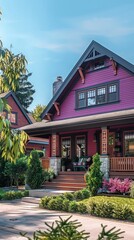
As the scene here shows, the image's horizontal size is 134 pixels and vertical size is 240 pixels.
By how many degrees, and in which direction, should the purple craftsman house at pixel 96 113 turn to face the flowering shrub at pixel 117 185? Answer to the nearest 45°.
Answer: approximately 45° to its left

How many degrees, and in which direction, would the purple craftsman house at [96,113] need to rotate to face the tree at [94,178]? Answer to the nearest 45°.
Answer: approximately 45° to its left

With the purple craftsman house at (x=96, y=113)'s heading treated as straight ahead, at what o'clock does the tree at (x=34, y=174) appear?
The tree is roughly at 1 o'clock from the purple craftsman house.

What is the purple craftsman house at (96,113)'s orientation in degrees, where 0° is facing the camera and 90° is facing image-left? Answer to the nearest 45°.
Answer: approximately 45°

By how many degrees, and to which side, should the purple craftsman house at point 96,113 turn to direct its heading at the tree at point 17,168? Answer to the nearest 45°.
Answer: approximately 45° to its right

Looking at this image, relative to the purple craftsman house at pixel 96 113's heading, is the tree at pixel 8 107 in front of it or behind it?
in front
